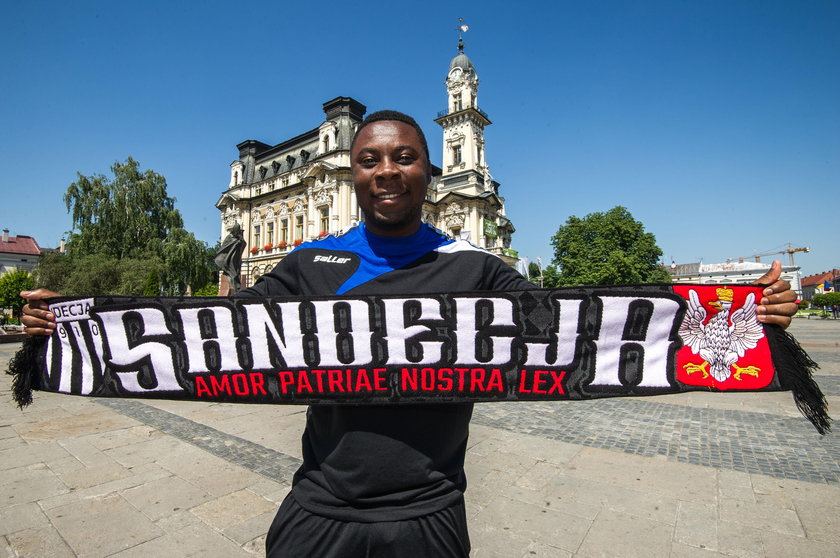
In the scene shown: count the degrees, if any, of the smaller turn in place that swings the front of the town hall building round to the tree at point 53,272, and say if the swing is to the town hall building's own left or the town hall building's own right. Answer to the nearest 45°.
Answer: approximately 90° to the town hall building's own right

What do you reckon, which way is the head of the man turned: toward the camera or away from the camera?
toward the camera

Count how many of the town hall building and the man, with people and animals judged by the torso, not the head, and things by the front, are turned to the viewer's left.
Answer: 0

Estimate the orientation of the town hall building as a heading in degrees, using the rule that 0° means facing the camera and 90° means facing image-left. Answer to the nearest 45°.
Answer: approximately 315°

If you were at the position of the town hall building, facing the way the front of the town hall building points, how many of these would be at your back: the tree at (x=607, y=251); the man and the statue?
0

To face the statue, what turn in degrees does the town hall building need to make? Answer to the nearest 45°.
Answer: approximately 45° to its right

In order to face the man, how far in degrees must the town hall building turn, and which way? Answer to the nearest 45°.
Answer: approximately 45° to its right

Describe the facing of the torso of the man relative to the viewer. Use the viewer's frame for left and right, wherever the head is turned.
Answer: facing the viewer

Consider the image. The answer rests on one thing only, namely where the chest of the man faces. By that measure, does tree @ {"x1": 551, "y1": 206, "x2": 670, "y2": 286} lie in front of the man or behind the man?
behind

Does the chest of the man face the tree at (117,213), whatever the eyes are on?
no

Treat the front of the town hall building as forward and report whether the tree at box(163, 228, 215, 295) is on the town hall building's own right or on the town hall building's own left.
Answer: on the town hall building's own right

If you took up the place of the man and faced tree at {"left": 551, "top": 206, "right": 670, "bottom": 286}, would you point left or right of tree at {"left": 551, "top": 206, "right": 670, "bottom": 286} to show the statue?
left

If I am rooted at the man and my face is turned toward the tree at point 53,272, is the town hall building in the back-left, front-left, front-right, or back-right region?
front-right

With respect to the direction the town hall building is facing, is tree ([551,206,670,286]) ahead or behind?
ahead

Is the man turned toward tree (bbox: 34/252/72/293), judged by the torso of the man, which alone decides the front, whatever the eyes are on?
no

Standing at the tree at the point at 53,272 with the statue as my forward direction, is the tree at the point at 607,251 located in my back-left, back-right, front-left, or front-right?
front-left
